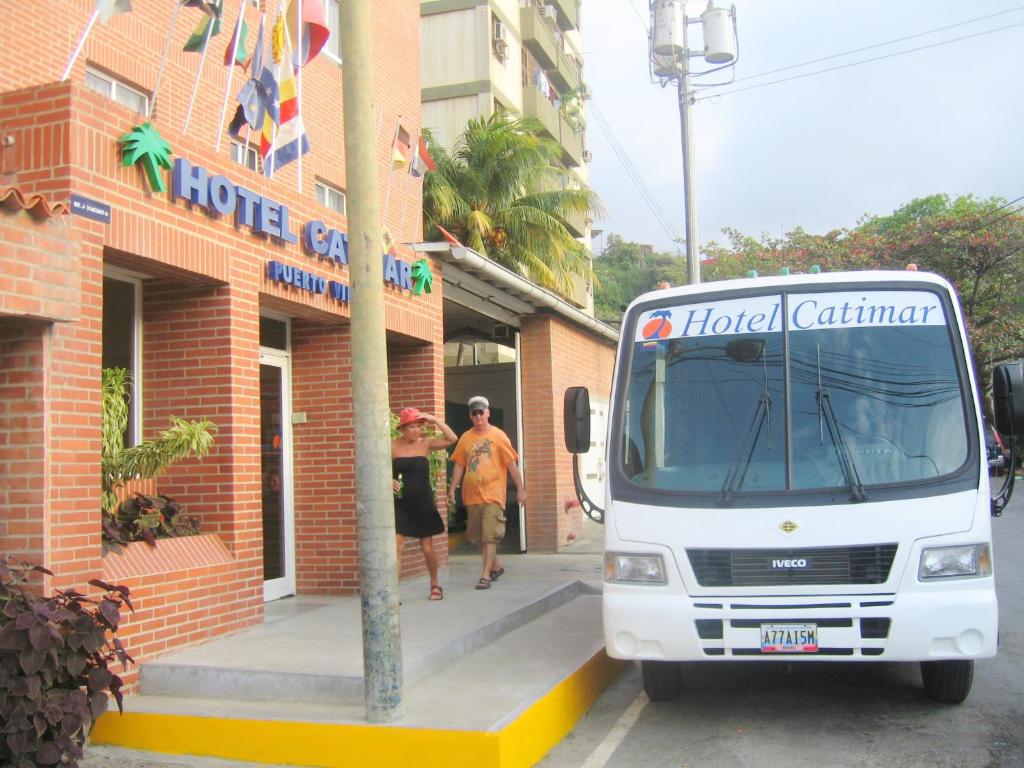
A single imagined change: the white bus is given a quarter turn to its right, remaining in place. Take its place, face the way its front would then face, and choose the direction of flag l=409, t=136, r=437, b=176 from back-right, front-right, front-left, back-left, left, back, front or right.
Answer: front-right

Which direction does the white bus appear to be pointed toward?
toward the camera

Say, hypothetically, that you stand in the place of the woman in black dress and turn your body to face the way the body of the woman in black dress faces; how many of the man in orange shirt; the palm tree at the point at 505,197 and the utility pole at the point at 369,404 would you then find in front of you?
1

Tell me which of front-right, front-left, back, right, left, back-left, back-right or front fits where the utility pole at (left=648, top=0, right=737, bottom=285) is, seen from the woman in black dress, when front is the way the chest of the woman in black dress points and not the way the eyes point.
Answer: back-left

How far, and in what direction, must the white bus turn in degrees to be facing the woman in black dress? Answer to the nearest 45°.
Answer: approximately 135° to its right

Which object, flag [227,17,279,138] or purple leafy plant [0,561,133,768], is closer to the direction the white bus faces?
the purple leafy plant

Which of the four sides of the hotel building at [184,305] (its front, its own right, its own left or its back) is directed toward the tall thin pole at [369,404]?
front

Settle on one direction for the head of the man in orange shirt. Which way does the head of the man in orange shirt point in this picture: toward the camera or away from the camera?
toward the camera

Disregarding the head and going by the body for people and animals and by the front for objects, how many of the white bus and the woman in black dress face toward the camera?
2

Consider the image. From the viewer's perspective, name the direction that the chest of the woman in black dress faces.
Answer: toward the camera

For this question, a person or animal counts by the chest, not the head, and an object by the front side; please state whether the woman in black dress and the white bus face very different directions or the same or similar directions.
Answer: same or similar directions

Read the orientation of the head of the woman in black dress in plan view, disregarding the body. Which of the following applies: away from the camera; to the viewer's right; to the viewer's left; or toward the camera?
toward the camera

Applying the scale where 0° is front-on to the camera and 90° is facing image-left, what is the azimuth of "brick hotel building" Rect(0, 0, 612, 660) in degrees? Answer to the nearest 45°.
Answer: approximately 315°
